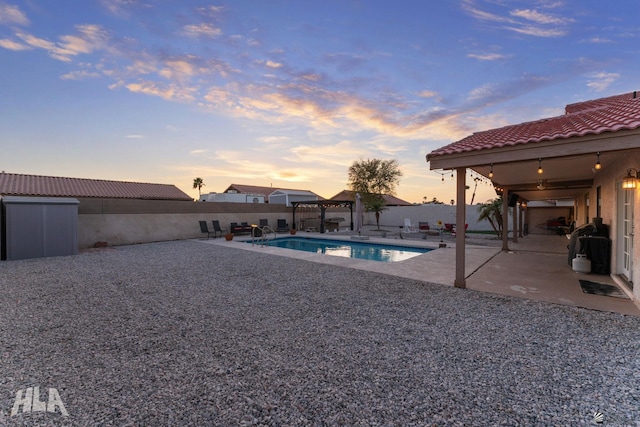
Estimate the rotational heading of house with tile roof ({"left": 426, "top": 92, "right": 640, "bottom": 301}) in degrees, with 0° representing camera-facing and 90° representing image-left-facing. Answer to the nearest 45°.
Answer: approximately 90°

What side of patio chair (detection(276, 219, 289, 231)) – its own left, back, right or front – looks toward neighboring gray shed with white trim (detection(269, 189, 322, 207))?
back

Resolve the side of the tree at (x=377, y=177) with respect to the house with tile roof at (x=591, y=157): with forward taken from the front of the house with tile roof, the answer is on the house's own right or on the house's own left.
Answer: on the house's own right

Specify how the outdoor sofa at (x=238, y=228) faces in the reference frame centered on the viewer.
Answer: facing the viewer and to the right of the viewer

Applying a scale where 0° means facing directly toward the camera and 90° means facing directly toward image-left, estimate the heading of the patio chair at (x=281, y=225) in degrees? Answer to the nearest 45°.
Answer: approximately 0°

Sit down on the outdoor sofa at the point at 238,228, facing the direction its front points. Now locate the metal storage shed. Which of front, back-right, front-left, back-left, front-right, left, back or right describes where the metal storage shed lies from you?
right
